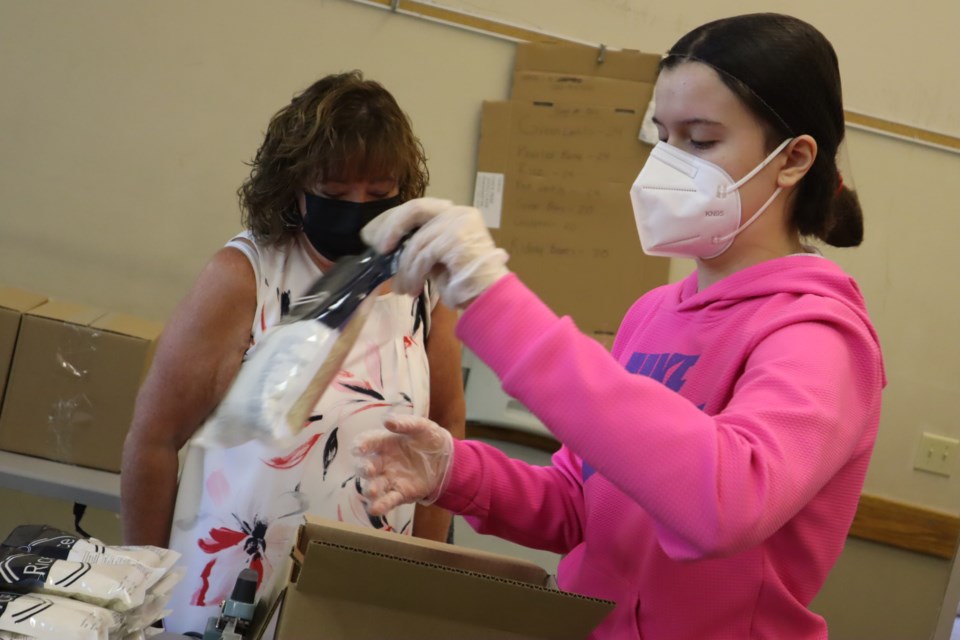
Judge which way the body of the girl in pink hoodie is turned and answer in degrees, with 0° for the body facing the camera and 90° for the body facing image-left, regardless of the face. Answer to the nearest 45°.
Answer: approximately 45°

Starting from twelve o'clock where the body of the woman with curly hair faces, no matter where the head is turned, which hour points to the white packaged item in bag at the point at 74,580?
The white packaged item in bag is roughly at 2 o'clock from the woman with curly hair.

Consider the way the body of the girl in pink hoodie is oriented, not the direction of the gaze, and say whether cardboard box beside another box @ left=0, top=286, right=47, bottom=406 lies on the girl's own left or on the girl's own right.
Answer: on the girl's own right

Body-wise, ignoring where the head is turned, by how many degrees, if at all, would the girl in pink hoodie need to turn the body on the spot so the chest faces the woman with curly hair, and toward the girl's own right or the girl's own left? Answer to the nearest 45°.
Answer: approximately 90° to the girl's own right

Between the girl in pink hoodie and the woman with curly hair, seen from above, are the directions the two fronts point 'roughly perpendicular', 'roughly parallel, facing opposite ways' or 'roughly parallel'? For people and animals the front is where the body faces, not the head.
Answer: roughly perpendicular

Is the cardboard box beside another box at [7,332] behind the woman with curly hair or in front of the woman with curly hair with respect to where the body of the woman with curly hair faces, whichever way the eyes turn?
behind
